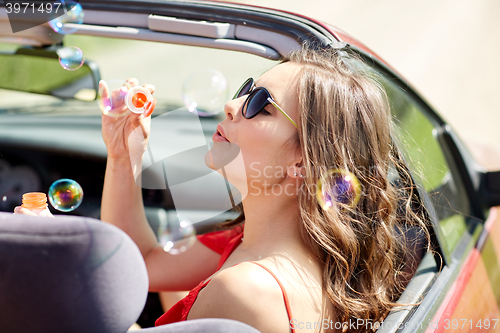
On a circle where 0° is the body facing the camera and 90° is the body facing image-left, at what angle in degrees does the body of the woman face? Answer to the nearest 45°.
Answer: approximately 90°

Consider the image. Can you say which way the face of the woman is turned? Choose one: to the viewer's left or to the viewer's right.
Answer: to the viewer's left

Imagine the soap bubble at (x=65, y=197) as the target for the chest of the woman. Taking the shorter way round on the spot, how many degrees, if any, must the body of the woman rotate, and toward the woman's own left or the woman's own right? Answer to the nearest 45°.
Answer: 0° — they already face it
